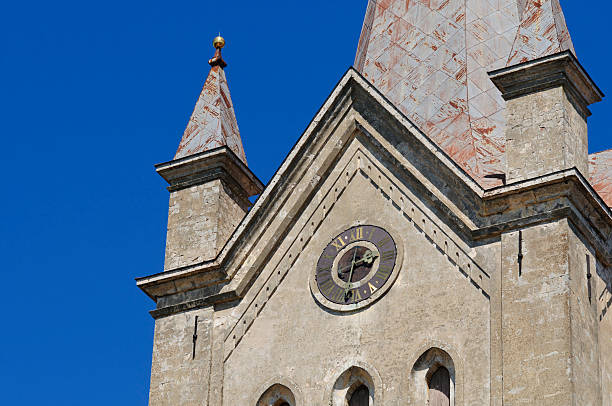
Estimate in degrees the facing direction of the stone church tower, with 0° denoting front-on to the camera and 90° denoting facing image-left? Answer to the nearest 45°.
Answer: approximately 45°
